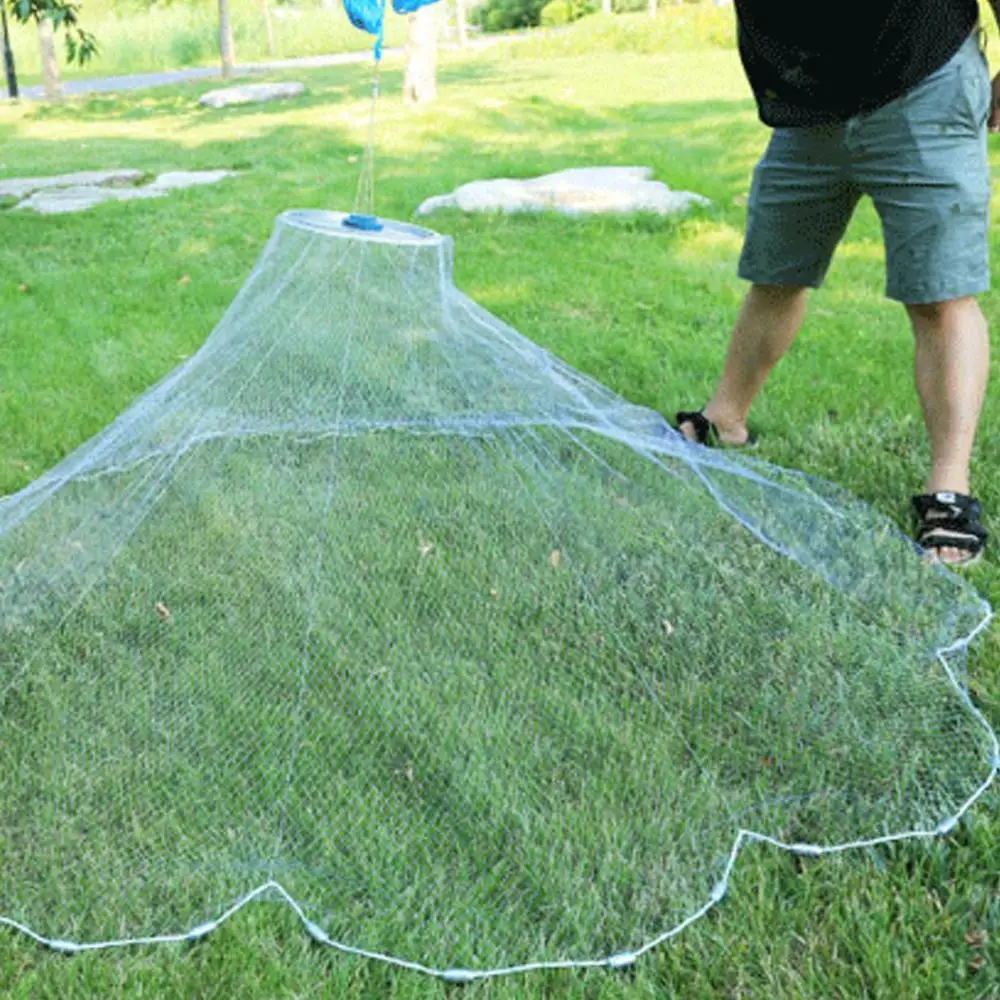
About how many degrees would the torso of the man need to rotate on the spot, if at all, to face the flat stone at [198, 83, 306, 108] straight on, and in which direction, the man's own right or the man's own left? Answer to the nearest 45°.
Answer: approximately 90° to the man's own right

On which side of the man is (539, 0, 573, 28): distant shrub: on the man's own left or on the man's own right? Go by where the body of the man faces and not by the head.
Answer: on the man's own right

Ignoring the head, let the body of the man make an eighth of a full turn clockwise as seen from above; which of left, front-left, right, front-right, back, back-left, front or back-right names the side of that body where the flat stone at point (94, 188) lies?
front-right

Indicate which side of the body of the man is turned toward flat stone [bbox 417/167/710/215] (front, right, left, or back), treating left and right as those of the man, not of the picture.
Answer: right

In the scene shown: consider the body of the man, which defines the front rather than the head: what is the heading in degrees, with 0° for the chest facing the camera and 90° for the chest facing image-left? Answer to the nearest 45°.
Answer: approximately 45°

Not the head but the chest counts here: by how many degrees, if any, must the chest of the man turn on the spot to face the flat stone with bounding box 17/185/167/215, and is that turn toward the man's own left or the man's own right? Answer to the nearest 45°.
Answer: approximately 90° to the man's own right

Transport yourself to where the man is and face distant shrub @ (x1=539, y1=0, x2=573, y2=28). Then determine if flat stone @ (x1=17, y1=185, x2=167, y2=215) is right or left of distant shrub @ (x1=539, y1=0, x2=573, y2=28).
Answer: left

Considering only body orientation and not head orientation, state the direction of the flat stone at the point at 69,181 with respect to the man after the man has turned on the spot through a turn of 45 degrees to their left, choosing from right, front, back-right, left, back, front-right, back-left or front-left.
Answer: back-right

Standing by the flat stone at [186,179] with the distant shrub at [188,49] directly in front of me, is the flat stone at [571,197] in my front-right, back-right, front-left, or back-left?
back-right

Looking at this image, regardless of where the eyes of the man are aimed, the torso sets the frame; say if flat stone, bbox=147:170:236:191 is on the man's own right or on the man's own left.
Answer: on the man's own right
